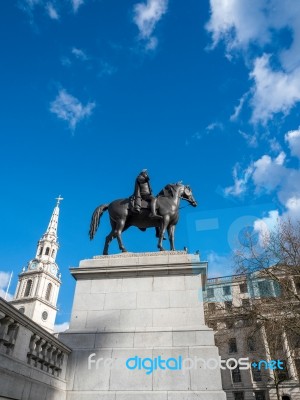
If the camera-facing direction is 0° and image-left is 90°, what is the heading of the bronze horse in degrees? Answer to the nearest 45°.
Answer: approximately 270°
